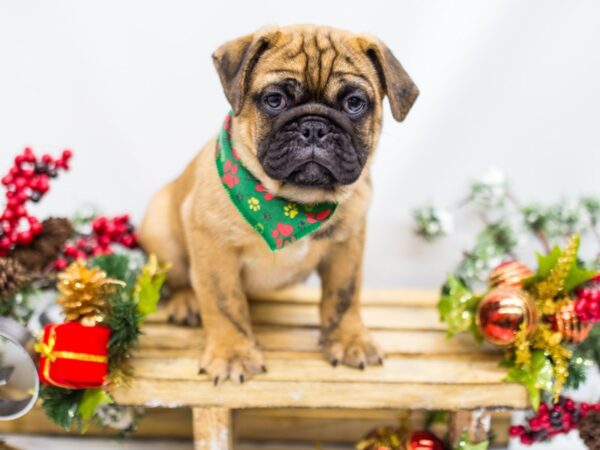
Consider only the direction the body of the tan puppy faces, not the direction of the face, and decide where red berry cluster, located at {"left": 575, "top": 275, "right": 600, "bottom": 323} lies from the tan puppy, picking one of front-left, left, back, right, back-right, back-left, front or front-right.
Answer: front-left

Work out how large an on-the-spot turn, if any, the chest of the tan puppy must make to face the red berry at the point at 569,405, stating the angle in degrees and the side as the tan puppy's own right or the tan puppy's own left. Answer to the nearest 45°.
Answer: approximately 45° to the tan puppy's own left

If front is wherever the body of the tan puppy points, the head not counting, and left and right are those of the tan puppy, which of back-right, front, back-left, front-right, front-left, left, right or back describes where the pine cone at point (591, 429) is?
front-left

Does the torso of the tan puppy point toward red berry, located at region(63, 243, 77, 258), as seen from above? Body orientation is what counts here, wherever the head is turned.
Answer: no

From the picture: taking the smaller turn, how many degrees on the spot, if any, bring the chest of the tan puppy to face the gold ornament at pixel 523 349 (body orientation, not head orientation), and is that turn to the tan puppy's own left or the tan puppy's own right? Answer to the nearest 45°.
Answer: approximately 45° to the tan puppy's own left

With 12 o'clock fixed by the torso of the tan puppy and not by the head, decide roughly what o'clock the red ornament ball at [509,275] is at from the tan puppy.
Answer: The red ornament ball is roughly at 10 o'clock from the tan puppy.

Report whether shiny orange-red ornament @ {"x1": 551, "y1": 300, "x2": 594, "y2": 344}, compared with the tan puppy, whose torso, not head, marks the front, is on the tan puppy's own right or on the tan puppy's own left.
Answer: on the tan puppy's own left

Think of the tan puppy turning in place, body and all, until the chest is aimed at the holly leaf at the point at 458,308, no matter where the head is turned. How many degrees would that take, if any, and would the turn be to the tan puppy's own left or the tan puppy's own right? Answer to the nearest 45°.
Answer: approximately 90° to the tan puppy's own left

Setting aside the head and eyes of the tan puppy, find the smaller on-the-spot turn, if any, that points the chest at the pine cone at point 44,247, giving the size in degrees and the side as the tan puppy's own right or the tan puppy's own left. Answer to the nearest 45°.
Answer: approximately 135° to the tan puppy's own right
